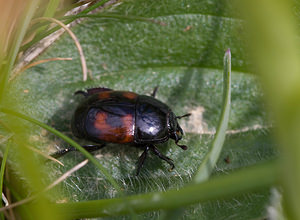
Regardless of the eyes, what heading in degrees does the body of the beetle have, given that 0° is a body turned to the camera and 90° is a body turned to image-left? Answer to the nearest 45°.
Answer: approximately 270°

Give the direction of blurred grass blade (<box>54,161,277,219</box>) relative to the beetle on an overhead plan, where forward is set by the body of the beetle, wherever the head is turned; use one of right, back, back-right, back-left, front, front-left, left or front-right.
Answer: right
